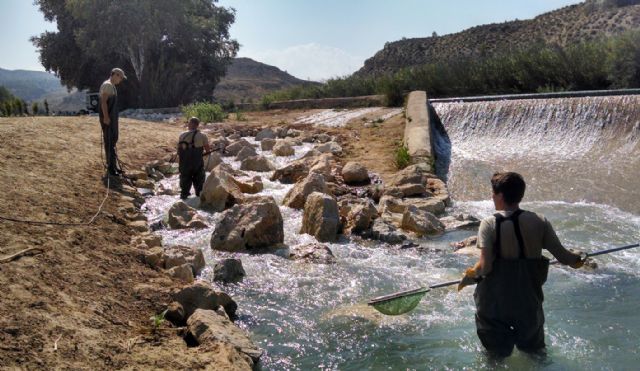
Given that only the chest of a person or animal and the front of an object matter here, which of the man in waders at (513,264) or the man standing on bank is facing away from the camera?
the man in waders

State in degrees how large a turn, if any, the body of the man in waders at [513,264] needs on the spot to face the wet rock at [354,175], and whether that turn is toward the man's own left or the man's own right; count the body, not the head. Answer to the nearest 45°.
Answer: approximately 45° to the man's own left

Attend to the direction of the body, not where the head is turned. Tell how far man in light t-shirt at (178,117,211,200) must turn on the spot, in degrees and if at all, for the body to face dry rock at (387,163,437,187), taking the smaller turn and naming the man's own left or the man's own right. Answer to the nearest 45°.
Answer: approximately 90° to the man's own right

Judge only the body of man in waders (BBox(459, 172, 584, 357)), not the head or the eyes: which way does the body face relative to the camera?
away from the camera

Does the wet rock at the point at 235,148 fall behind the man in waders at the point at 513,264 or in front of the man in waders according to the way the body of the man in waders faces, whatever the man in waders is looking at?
in front

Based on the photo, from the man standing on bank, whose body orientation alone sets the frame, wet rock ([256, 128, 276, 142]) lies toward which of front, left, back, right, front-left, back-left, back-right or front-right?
front-left

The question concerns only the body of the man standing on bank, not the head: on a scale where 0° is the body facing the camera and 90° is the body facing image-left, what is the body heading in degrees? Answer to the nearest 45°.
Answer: approximately 270°

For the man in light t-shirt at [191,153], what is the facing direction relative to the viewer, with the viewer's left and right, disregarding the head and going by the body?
facing away from the viewer

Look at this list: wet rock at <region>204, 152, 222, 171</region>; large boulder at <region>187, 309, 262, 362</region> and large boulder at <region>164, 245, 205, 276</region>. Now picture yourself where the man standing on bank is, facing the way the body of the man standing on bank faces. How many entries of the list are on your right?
2

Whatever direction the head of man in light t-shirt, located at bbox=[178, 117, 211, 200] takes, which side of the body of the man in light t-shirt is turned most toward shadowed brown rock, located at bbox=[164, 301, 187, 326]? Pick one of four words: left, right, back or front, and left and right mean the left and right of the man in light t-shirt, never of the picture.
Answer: back

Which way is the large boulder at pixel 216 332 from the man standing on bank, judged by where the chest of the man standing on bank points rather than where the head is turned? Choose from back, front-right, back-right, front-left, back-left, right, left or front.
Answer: right

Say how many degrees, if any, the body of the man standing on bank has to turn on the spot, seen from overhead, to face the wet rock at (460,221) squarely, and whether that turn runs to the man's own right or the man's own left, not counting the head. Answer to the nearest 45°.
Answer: approximately 45° to the man's own right
